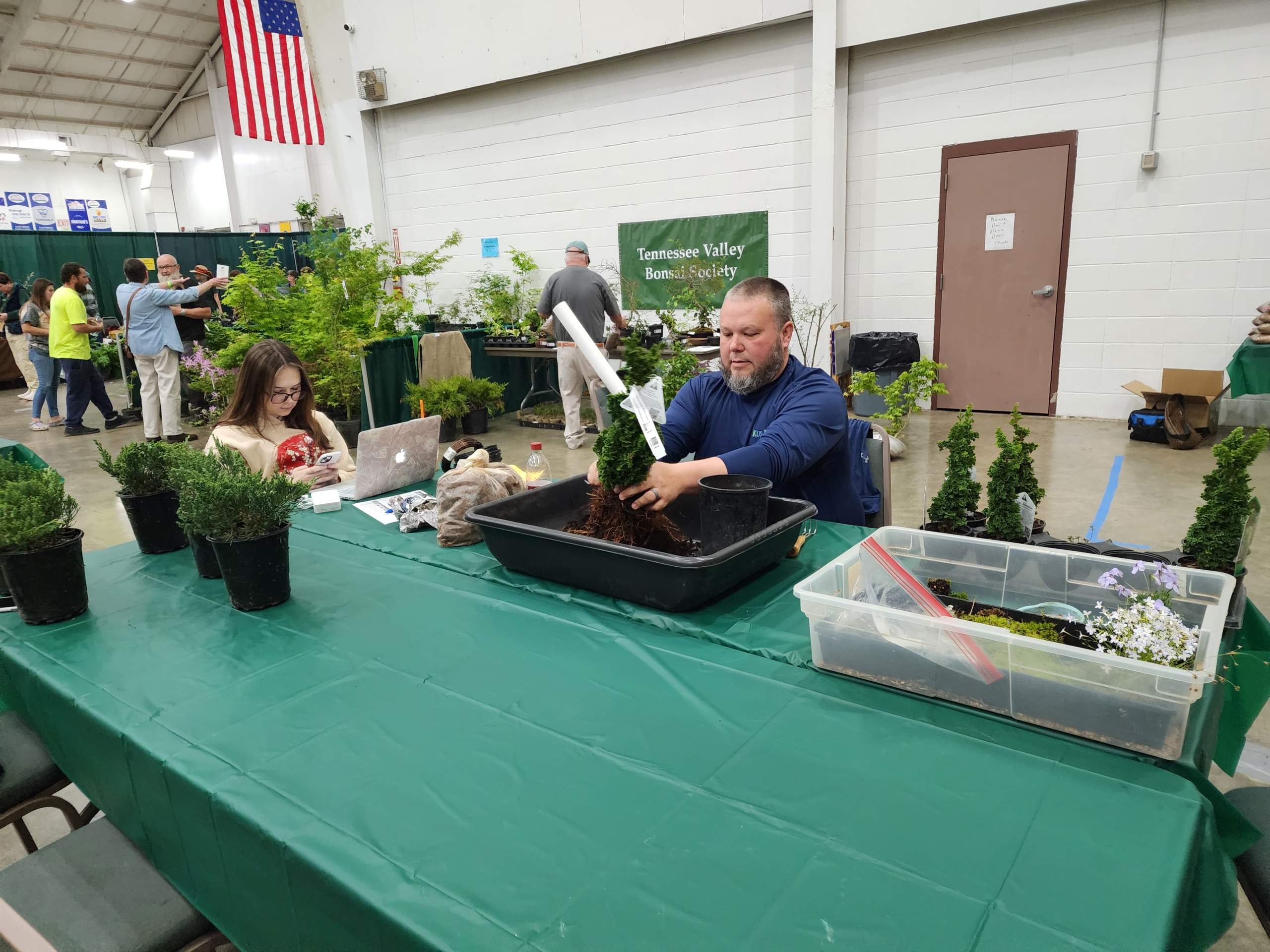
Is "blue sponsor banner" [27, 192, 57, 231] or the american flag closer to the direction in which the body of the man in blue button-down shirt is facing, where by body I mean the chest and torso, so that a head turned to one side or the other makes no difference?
the american flag

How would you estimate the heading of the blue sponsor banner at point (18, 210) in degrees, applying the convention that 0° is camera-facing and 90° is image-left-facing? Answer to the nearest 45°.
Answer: approximately 0°

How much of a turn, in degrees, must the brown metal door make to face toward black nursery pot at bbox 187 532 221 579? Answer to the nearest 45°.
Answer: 0° — it already faces it

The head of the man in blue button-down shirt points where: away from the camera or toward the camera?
away from the camera

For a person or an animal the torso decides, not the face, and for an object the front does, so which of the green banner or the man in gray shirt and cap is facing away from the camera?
the man in gray shirt and cap

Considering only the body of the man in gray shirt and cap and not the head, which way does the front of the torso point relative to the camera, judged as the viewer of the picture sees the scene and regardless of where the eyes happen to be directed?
away from the camera

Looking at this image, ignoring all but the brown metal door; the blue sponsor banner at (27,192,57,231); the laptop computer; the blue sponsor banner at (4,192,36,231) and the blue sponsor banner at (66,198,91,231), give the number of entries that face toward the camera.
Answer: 4

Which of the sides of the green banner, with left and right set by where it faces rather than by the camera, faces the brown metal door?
left
